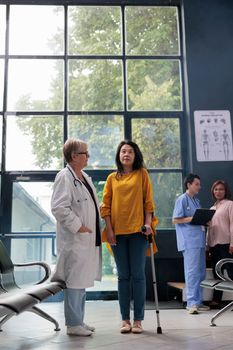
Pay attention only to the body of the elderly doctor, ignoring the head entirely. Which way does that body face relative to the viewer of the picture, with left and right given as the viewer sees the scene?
facing to the right of the viewer

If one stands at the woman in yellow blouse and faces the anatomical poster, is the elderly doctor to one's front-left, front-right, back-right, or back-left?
back-left

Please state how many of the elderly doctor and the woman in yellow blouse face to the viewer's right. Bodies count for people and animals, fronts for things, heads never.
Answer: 1

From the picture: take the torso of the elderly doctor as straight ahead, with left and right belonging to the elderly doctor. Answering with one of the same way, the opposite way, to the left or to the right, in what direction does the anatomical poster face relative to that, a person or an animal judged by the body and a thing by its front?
to the right

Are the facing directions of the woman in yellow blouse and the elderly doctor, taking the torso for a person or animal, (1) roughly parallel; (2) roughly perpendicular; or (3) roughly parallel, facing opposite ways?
roughly perpendicular

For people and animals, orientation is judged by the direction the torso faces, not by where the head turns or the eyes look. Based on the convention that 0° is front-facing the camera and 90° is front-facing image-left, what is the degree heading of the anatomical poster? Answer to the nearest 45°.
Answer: approximately 0°

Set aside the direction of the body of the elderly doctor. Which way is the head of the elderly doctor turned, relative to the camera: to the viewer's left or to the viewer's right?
to the viewer's right
